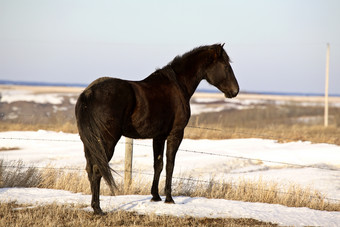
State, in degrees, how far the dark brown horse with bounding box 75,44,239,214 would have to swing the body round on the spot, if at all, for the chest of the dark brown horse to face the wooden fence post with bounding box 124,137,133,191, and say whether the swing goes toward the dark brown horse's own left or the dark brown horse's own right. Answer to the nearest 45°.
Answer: approximately 45° to the dark brown horse's own left

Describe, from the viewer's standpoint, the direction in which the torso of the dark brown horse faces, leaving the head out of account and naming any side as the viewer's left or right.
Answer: facing away from the viewer and to the right of the viewer
